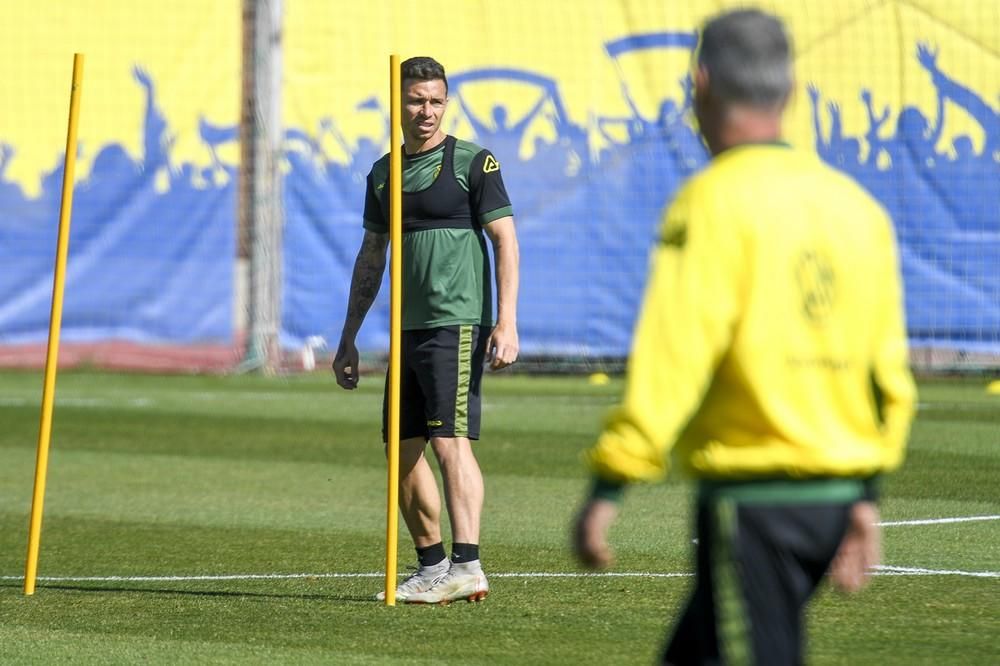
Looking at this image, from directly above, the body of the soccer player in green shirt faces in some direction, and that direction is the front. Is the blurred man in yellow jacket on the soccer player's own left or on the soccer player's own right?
on the soccer player's own left

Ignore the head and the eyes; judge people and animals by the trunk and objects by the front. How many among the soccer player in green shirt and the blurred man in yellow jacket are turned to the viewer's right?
0

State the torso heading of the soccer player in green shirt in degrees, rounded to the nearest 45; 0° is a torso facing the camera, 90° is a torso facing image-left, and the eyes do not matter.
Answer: approximately 45°

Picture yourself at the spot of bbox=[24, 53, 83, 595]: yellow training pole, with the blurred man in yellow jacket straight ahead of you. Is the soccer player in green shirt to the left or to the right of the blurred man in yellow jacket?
left

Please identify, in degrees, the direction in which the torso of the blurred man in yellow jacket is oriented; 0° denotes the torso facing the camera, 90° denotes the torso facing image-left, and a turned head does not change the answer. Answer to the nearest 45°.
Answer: approximately 135°

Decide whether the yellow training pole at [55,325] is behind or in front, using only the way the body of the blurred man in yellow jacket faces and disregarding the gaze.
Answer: in front

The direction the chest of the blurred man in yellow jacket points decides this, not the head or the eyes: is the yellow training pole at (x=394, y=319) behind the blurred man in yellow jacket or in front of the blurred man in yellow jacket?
in front
